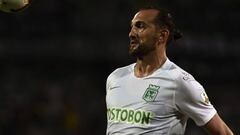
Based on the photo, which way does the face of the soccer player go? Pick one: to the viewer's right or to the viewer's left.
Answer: to the viewer's left

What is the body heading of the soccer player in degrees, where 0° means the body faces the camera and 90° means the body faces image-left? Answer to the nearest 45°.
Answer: approximately 45°
